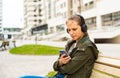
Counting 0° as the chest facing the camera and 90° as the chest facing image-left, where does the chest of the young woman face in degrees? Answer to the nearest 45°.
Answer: approximately 45°
